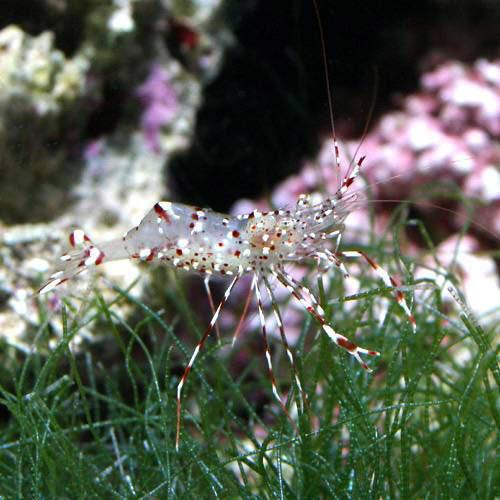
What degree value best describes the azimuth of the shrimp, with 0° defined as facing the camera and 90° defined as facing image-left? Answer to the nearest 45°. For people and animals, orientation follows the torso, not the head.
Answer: approximately 270°
